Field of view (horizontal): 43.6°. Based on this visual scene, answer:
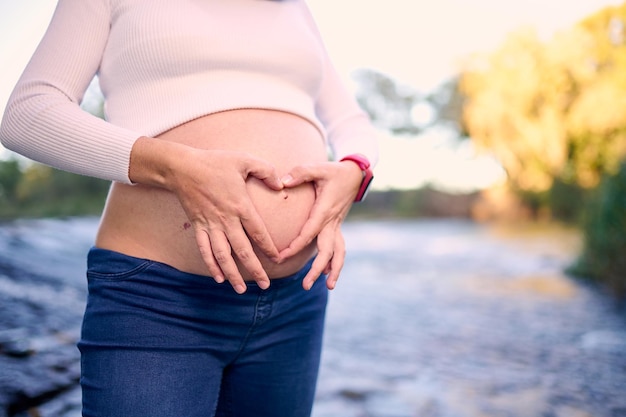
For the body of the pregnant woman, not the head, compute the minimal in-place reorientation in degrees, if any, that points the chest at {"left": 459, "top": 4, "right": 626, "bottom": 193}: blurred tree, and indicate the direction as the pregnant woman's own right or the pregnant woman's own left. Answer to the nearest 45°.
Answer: approximately 90° to the pregnant woman's own left

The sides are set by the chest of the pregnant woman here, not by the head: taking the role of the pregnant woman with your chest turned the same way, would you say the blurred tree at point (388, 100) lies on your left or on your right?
on your left

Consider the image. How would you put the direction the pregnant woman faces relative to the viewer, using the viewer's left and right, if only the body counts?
facing the viewer and to the right of the viewer

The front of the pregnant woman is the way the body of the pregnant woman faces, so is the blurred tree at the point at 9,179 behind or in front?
behind
